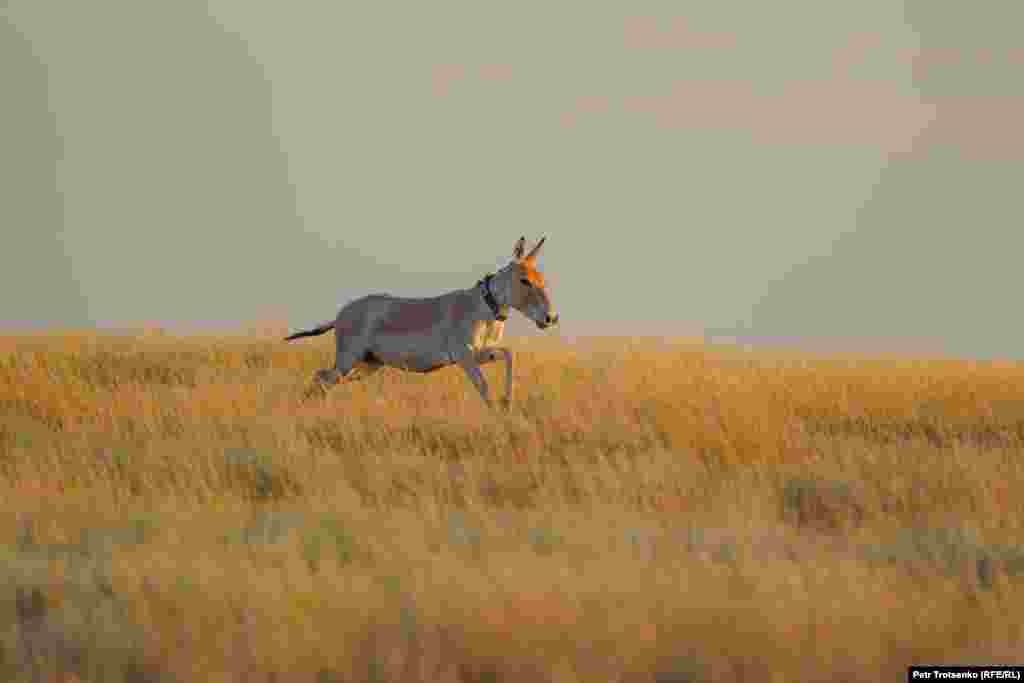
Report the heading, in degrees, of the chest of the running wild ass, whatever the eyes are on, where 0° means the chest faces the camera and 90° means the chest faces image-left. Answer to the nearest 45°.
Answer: approximately 270°
